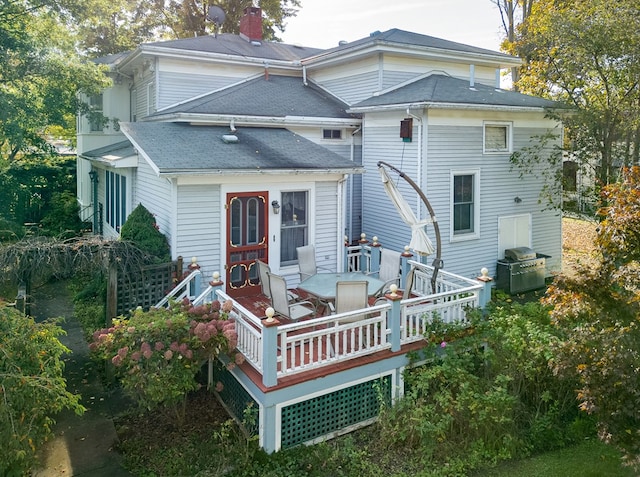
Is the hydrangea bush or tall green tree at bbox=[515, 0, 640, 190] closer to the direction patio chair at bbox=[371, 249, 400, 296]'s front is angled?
the hydrangea bush

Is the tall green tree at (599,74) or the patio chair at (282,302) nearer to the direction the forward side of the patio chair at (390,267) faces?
the patio chair

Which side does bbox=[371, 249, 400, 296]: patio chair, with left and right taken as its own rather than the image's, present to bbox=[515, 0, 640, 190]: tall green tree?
back

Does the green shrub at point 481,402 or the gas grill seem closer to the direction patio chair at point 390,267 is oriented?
the green shrub

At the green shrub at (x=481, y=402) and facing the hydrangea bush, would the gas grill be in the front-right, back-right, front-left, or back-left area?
back-right

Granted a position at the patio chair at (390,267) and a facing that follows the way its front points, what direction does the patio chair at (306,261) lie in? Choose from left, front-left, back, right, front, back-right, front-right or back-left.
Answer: front-right

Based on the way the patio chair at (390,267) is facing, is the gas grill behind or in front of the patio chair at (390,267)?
behind

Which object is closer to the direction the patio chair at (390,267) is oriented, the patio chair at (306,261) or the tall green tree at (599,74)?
the patio chair

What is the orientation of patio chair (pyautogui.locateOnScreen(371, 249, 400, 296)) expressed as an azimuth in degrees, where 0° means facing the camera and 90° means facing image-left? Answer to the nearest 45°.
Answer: approximately 45°
